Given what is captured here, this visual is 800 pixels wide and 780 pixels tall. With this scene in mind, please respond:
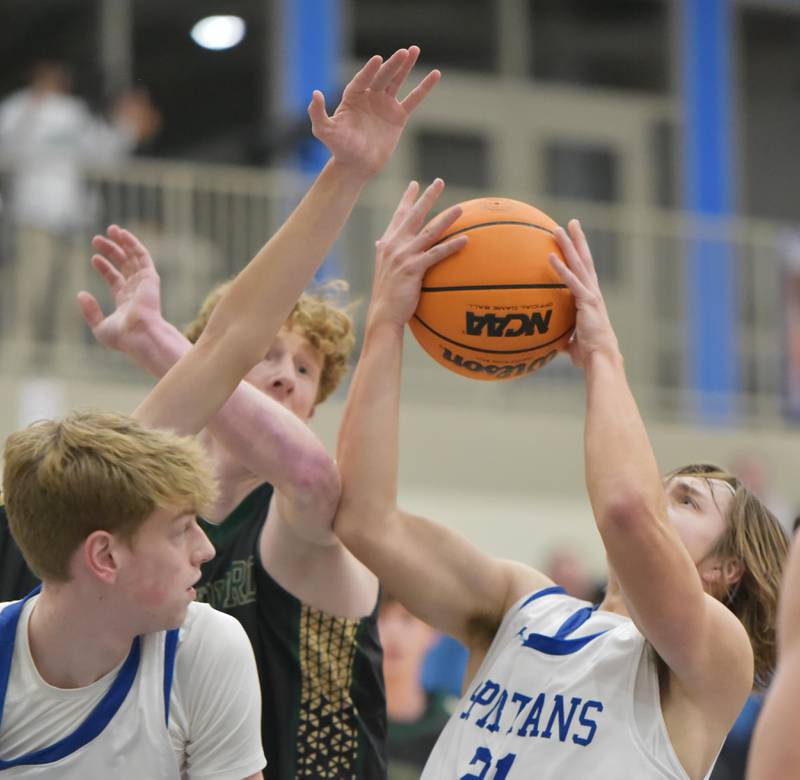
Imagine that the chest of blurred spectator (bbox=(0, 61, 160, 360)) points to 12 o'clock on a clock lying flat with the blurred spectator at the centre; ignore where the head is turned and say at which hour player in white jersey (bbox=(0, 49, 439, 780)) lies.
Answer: The player in white jersey is roughly at 12 o'clock from the blurred spectator.

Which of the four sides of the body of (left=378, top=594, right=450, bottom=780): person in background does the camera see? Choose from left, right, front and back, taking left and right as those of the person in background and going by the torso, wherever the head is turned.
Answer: front

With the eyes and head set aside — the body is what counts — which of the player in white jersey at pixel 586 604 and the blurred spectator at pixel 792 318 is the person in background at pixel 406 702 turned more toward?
the player in white jersey

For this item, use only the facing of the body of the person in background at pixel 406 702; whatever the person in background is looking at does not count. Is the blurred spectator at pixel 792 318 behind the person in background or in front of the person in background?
behind

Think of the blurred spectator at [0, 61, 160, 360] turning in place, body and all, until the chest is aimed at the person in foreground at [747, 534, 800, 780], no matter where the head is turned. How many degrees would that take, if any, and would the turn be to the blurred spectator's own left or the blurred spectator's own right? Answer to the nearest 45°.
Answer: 0° — they already face them

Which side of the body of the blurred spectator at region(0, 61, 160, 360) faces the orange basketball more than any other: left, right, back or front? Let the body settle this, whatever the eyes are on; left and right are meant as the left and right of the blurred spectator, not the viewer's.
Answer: front

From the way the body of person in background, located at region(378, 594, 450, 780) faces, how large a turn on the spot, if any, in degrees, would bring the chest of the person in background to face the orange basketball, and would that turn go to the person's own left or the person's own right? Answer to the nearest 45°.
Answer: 0° — they already face it

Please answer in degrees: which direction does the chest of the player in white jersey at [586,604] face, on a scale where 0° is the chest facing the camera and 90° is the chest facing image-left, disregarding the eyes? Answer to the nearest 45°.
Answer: approximately 45°

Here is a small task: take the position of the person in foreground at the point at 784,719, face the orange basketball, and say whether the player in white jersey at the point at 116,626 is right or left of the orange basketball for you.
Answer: left

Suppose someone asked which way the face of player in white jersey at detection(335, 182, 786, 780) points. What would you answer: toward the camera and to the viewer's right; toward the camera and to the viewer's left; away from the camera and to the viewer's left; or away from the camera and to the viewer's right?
toward the camera and to the viewer's left

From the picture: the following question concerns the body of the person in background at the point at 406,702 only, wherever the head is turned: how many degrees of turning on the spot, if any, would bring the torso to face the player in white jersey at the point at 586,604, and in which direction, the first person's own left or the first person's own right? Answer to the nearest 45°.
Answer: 0° — they already face them

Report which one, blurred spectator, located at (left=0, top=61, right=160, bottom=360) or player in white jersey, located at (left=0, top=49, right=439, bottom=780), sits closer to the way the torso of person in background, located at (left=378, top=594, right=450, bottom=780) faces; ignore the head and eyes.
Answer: the player in white jersey

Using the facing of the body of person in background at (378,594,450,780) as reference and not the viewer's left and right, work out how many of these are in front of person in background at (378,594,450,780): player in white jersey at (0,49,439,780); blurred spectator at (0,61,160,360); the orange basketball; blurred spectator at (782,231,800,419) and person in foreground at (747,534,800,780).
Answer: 3
